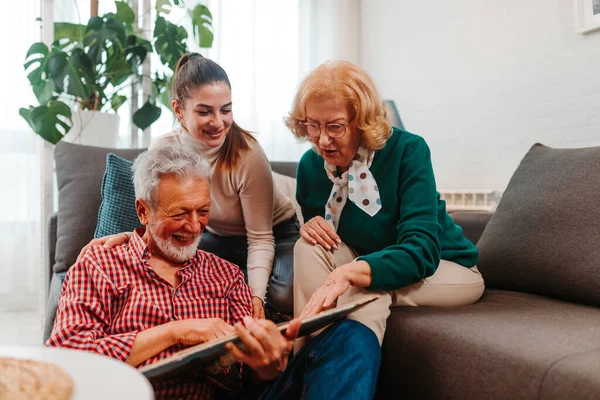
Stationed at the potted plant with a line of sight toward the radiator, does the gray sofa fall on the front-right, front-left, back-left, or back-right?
front-right

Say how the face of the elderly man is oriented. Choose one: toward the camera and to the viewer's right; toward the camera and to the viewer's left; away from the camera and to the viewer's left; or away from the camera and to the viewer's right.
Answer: toward the camera and to the viewer's right

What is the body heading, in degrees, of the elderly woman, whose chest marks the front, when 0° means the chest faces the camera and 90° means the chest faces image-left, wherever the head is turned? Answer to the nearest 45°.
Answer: approximately 45°

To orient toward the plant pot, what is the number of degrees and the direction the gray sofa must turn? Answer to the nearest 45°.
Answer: approximately 135° to its right

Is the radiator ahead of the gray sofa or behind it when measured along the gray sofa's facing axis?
behind

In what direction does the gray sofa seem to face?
toward the camera

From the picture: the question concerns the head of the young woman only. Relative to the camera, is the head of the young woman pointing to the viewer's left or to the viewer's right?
to the viewer's right

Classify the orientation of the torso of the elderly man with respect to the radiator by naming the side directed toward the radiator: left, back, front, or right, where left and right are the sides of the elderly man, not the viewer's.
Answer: left

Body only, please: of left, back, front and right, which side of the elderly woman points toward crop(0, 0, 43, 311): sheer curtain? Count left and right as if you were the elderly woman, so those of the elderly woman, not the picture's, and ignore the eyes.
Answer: right

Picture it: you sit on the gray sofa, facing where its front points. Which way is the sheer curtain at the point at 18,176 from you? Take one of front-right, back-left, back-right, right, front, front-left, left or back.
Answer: back-right

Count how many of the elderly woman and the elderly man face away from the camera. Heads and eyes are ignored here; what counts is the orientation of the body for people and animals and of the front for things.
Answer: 0

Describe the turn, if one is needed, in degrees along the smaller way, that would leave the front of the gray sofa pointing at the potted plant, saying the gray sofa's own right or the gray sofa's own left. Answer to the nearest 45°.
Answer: approximately 135° to the gray sofa's own right

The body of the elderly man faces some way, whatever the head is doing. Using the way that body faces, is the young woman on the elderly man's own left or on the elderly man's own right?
on the elderly man's own left
